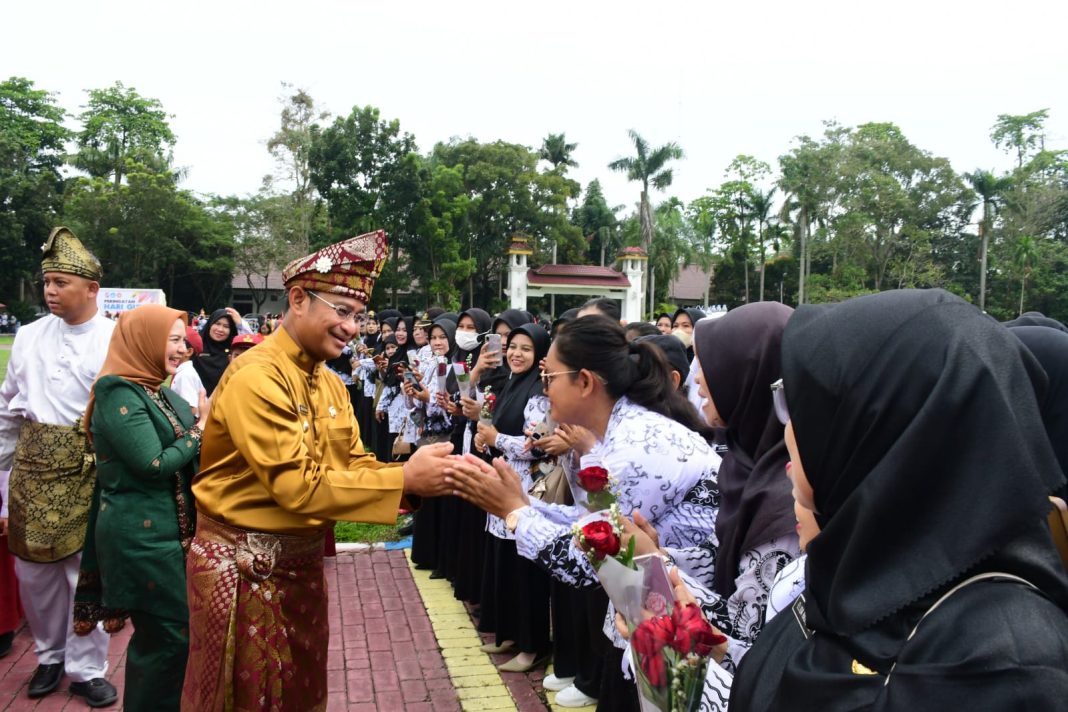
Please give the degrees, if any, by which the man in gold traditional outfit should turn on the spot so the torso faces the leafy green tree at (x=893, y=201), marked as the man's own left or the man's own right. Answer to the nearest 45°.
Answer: approximately 90° to the man's own left

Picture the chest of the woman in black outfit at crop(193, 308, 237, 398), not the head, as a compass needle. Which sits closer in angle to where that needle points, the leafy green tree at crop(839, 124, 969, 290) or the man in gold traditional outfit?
the man in gold traditional outfit

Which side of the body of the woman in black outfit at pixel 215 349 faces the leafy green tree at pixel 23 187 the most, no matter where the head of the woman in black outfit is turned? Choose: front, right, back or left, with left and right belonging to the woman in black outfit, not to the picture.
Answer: back

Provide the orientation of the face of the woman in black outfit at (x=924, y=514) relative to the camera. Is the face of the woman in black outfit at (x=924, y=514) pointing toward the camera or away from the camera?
away from the camera

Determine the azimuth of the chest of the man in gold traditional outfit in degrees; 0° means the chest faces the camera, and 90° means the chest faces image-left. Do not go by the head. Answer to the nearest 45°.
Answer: approximately 315°

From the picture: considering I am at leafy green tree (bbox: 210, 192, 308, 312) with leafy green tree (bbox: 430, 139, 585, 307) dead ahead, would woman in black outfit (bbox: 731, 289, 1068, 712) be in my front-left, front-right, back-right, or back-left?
front-right

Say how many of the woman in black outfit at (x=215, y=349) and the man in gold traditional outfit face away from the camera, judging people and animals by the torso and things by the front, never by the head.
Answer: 0

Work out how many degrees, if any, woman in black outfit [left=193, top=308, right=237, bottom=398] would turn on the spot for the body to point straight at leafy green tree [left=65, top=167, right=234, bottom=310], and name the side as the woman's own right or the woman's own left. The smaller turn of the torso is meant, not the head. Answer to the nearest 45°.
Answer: approximately 180°

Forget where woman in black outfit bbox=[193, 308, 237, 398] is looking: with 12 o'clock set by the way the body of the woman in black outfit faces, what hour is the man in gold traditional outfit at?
The man in gold traditional outfit is roughly at 12 o'clock from the woman in black outfit.

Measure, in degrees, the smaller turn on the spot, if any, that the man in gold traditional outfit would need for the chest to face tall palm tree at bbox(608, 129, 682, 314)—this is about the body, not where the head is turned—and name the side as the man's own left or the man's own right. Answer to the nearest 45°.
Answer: approximately 90° to the man's own left

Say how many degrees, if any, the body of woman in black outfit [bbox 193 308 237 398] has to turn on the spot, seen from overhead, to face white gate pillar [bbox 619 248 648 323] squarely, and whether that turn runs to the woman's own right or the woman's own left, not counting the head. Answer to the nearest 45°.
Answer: approximately 135° to the woman's own left

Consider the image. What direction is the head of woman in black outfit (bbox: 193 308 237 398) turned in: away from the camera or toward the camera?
toward the camera

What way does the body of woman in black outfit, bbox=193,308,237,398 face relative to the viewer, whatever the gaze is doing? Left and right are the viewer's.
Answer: facing the viewer

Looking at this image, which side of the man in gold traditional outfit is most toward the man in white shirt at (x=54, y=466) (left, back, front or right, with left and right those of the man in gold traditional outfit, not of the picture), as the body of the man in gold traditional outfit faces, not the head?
back

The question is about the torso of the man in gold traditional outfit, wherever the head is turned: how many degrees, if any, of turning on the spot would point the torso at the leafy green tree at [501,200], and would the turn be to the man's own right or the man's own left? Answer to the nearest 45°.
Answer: approximately 135° to the man's own left

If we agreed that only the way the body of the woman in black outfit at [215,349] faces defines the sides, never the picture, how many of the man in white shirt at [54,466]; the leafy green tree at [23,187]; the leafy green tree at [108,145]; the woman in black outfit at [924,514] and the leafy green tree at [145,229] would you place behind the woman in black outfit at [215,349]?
3

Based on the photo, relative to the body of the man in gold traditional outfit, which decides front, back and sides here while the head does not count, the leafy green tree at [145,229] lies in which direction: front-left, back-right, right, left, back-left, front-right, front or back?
back-left
